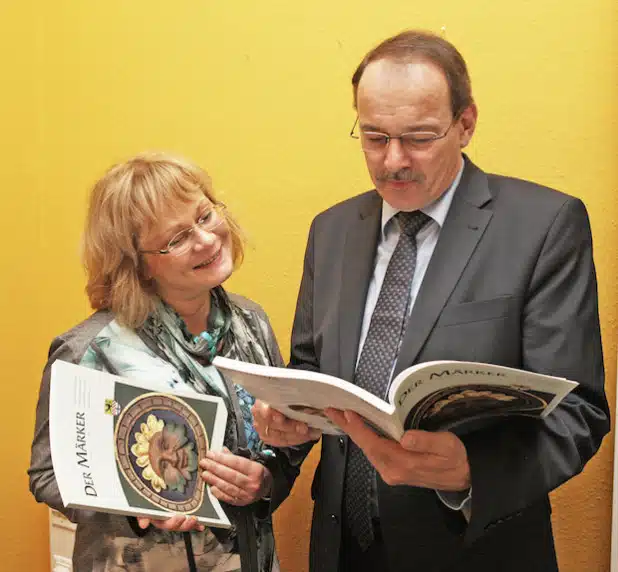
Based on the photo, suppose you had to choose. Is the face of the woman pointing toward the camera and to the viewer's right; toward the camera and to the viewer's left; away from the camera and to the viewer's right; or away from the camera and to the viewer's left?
toward the camera and to the viewer's right

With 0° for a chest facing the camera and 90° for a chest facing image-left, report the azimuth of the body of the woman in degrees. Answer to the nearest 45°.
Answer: approximately 315°

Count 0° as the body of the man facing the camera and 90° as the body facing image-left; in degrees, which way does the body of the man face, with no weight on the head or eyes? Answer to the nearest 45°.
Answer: approximately 45°

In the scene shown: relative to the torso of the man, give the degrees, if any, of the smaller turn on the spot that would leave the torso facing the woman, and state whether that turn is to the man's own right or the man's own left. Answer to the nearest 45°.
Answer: approximately 45° to the man's own right

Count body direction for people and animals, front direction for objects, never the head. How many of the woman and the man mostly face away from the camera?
0
